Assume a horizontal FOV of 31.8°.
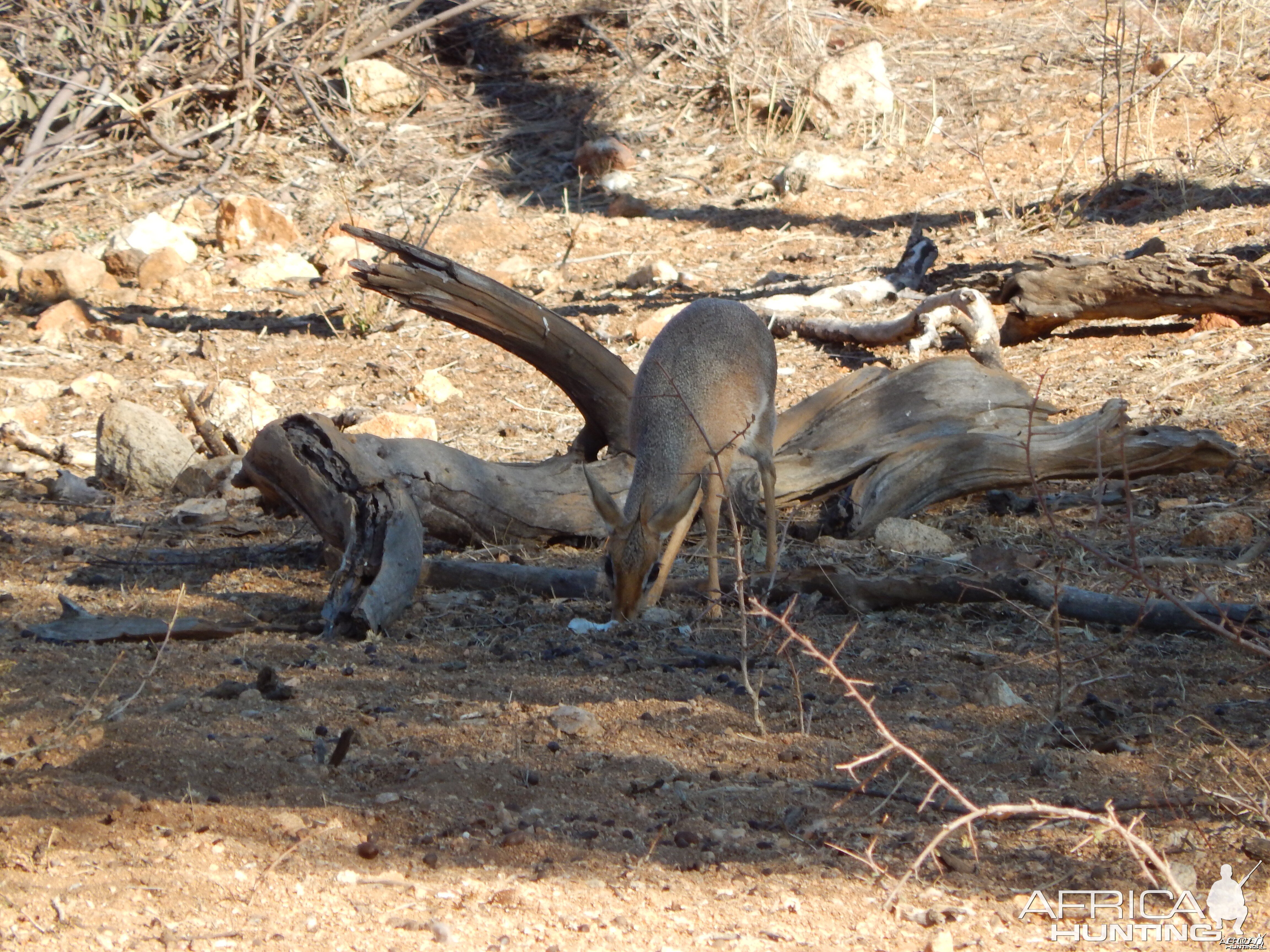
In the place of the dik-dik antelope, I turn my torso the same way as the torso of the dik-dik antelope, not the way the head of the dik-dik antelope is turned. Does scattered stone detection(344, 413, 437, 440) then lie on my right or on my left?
on my right

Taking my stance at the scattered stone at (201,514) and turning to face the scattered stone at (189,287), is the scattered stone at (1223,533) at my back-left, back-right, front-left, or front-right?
back-right

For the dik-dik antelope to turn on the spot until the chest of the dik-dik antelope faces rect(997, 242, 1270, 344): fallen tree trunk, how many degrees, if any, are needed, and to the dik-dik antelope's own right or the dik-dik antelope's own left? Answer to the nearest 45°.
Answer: approximately 180°

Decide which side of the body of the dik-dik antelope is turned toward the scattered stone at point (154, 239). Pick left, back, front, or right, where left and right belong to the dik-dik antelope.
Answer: right

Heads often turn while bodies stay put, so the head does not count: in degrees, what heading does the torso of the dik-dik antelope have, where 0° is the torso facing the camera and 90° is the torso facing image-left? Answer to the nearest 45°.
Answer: approximately 45°

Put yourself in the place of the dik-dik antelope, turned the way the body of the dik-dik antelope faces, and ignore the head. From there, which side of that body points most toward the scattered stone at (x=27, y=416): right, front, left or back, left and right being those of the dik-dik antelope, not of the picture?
right

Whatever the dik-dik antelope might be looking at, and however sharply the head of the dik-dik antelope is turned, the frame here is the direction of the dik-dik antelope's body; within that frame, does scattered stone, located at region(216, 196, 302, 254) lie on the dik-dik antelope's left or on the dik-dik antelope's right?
on the dik-dik antelope's right

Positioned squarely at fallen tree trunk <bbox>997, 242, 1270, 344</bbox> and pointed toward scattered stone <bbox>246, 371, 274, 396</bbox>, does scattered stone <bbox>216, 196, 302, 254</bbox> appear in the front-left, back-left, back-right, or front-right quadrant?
front-right

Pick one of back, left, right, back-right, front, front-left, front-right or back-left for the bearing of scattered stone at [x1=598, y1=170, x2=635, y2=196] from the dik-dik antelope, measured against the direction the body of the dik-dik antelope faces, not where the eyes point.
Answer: back-right

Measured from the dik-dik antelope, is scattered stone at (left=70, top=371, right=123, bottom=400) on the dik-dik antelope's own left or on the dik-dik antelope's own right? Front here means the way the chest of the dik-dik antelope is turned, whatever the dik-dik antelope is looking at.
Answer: on the dik-dik antelope's own right

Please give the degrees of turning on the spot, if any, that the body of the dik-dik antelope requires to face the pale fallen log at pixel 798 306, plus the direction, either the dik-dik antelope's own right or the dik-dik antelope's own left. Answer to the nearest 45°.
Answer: approximately 135° to the dik-dik antelope's own right

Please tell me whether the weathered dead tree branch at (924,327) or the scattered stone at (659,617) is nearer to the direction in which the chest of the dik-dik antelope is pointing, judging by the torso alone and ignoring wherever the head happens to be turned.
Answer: the scattered stone

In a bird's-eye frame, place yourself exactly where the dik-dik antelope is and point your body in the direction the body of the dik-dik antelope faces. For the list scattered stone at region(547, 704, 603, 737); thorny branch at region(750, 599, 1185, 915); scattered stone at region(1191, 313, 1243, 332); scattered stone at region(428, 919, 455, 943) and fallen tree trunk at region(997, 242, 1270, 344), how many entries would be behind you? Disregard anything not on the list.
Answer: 2
